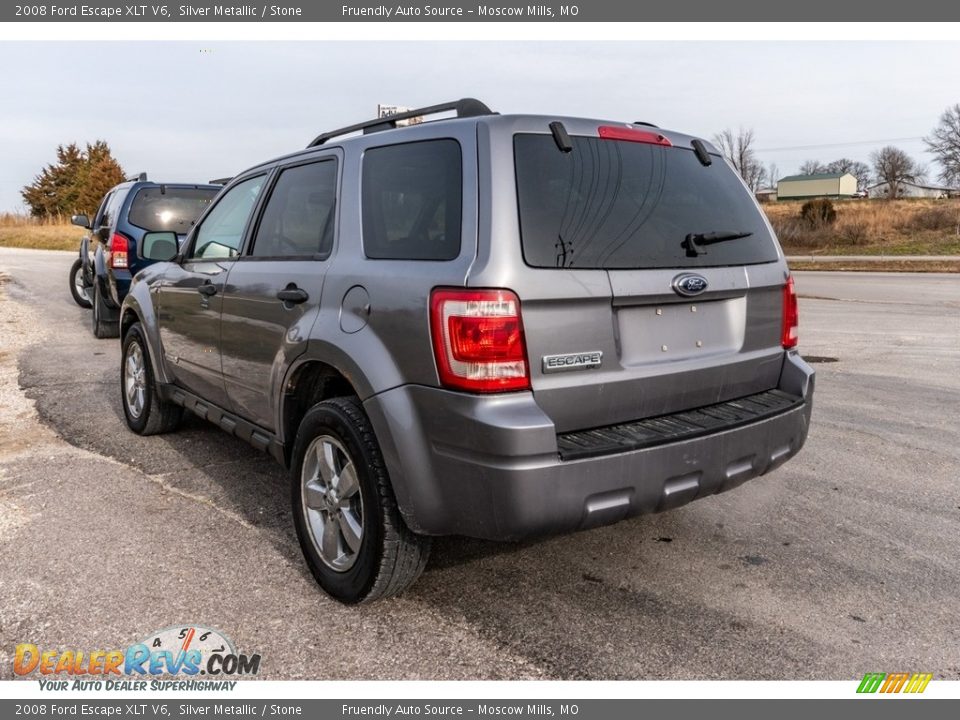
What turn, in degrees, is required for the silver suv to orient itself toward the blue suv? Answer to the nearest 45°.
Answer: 0° — it already faces it

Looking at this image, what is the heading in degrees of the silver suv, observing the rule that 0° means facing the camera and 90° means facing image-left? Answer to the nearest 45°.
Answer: approximately 135°
